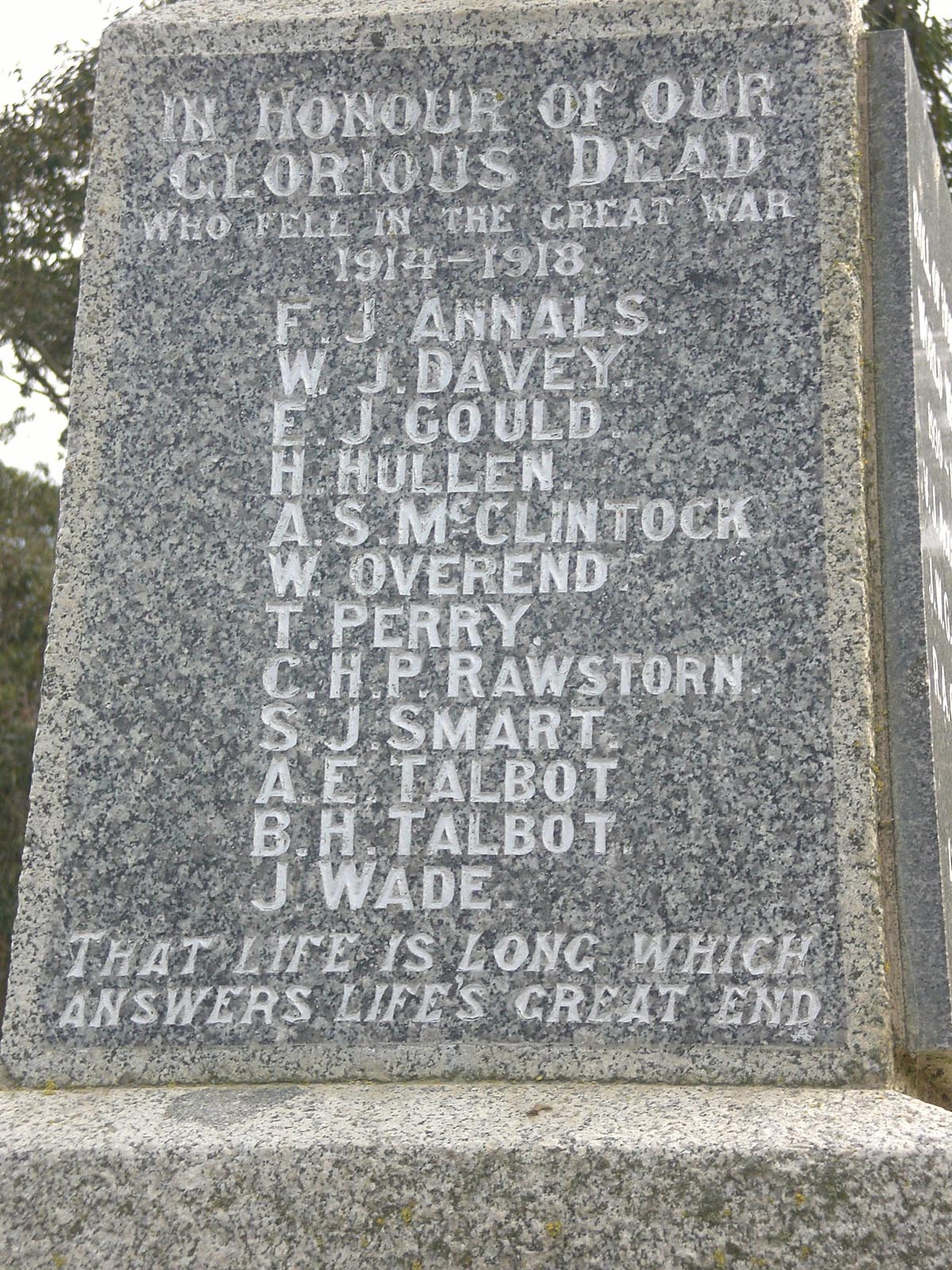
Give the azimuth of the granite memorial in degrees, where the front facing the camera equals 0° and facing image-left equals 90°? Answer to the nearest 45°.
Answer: approximately 0°
